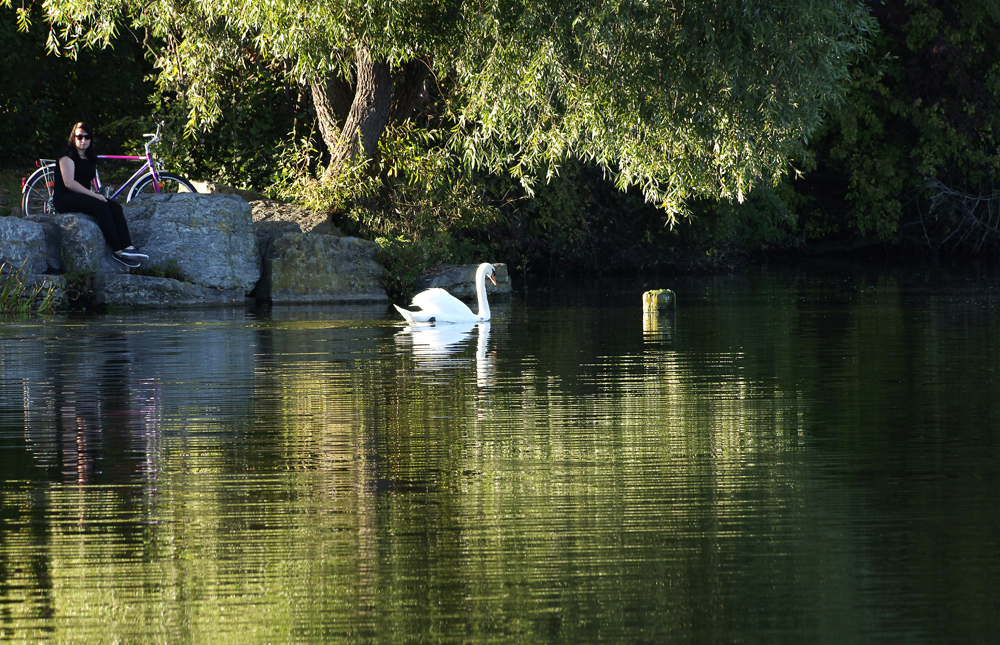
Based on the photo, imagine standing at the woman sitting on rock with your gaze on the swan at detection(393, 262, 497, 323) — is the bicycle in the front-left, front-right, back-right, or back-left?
back-left

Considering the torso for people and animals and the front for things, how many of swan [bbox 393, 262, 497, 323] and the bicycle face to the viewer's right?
2

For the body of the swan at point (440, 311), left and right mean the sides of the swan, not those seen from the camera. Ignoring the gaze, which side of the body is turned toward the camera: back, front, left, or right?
right

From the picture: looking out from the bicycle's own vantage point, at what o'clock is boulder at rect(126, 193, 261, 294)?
The boulder is roughly at 2 o'clock from the bicycle.

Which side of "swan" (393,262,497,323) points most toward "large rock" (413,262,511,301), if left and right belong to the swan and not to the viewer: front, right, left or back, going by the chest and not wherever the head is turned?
left

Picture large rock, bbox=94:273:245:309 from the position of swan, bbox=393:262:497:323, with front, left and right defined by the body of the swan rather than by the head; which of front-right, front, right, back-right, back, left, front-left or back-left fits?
back-left

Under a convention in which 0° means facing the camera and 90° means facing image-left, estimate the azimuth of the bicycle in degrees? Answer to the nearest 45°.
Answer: approximately 270°

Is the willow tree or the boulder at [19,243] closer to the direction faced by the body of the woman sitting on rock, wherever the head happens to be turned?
the willow tree

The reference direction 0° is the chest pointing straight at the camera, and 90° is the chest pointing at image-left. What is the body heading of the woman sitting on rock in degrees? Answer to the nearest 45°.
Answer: approximately 315°
